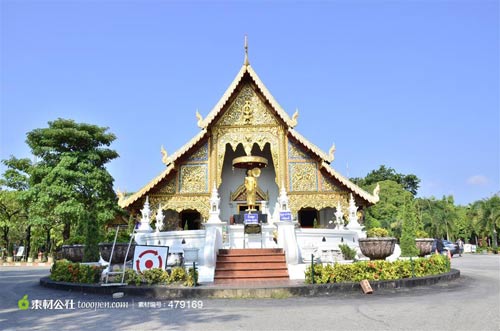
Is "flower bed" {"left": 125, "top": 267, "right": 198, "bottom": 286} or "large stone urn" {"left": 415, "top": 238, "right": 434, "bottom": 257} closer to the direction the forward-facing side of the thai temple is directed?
the flower bed

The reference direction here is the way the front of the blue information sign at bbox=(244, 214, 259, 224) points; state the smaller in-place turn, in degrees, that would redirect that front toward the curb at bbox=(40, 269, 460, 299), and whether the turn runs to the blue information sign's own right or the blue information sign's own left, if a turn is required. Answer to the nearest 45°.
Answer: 0° — it already faces it

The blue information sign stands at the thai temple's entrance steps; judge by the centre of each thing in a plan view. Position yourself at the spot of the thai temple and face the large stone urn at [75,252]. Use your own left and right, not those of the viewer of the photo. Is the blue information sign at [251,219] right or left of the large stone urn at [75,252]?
left

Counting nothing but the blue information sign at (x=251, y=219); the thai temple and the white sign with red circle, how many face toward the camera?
3

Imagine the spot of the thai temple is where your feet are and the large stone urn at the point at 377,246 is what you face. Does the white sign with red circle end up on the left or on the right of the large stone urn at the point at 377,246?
right

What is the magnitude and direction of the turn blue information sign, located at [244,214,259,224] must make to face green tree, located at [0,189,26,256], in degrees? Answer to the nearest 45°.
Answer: approximately 135° to its right

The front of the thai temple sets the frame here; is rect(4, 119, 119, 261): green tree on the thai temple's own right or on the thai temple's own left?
on the thai temple's own right

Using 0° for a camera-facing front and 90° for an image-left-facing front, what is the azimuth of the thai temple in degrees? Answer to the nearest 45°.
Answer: approximately 0°

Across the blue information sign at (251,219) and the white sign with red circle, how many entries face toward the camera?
2

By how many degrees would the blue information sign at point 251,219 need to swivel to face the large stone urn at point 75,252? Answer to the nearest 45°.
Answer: approximately 90° to its right

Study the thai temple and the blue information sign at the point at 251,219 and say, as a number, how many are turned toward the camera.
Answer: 2
